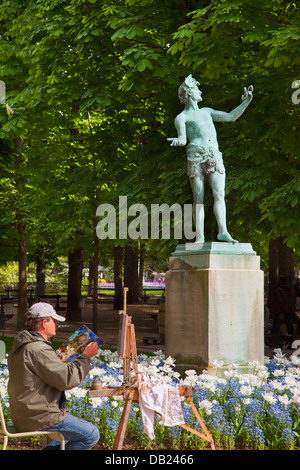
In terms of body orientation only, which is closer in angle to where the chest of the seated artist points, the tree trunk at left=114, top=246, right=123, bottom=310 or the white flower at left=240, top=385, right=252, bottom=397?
the white flower

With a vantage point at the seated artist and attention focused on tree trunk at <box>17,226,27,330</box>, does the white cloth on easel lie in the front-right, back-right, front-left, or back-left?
front-right

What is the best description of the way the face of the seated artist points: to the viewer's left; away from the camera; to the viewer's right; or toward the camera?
to the viewer's right

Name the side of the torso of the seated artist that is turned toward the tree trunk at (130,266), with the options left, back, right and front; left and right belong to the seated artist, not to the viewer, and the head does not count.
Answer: left

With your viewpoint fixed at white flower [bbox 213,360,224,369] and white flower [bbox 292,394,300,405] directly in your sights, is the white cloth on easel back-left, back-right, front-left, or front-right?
front-right

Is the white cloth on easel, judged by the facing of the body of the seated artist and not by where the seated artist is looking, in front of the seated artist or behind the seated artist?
in front

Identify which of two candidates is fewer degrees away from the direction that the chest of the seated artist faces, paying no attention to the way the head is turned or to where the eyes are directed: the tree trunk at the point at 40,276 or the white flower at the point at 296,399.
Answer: the white flower

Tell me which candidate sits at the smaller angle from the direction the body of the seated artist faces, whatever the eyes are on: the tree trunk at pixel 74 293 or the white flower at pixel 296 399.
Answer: the white flower

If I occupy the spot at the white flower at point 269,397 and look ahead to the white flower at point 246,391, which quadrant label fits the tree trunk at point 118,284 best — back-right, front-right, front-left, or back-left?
front-right

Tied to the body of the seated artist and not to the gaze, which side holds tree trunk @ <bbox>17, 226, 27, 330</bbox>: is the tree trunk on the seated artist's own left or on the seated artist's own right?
on the seated artist's own left

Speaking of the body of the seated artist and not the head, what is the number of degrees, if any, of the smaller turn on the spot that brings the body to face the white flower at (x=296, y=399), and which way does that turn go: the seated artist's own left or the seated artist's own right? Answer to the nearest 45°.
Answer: approximately 45° to the seated artist's own left

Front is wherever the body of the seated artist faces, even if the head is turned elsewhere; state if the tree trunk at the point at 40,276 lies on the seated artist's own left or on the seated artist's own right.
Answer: on the seated artist's own left

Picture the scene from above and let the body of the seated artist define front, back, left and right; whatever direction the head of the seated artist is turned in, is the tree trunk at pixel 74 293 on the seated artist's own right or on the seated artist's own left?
on the seated artist's own left

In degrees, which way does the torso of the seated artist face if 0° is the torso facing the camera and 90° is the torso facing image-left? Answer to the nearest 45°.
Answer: approximately 270°

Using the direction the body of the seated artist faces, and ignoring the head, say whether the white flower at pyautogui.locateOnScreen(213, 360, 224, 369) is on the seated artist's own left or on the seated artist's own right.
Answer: on the seated artist's own left
